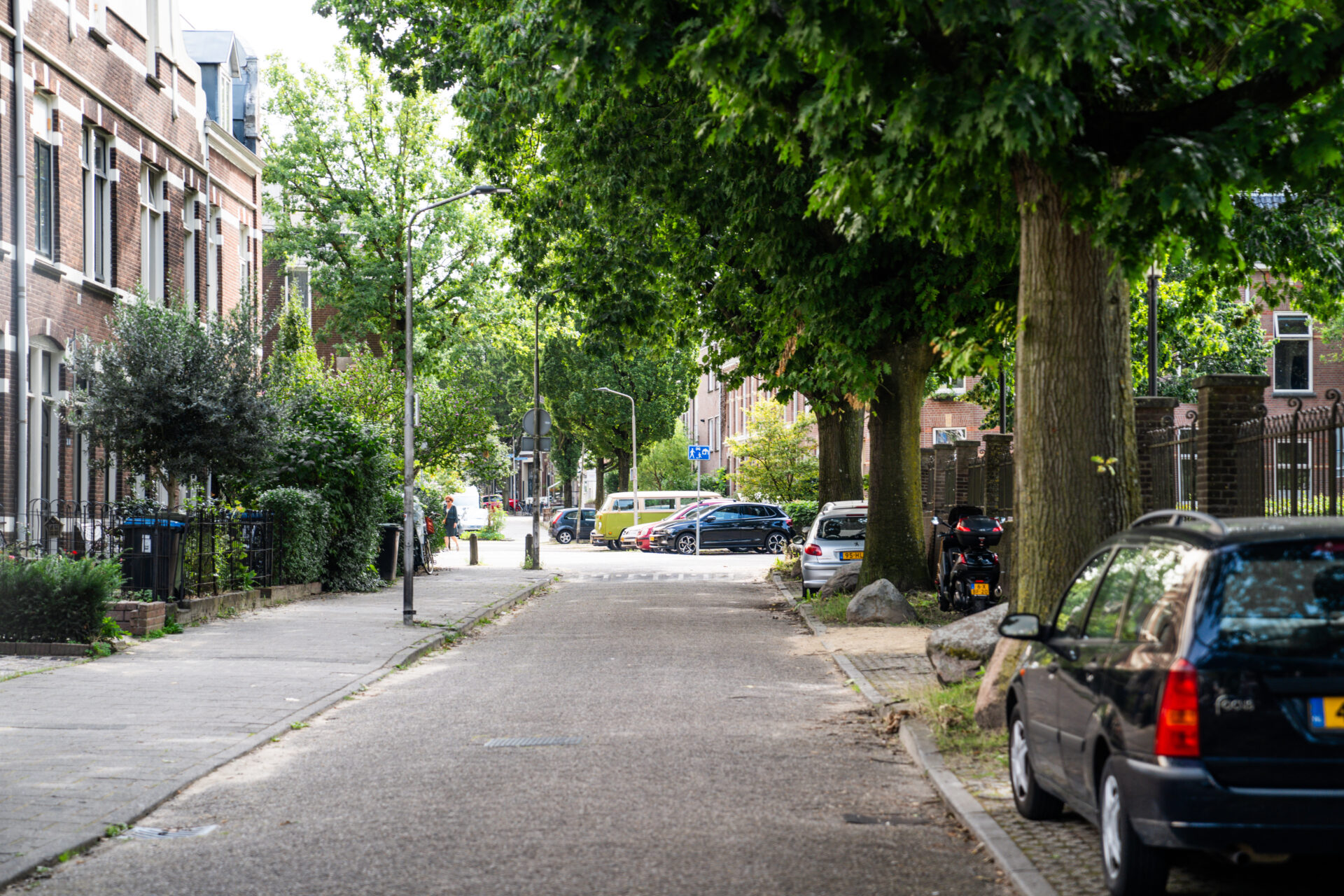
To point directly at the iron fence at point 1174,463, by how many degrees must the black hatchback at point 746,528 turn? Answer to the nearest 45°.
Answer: approximately 90° to its left

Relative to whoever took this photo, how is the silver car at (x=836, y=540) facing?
facing away from the viewer

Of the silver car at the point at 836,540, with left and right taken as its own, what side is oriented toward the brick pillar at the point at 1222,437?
back

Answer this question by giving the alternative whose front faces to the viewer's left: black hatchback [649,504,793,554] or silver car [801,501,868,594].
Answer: the black hatchback

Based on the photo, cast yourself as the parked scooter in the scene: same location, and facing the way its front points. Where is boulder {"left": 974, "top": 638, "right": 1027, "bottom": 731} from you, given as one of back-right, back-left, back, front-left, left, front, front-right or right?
back-left

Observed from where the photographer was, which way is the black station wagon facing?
facing away from the viewer and to the left of the viewer

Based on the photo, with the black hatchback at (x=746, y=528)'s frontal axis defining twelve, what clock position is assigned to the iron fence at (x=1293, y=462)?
The iron fence is roughly at 9 o'clock from the black hatchback.

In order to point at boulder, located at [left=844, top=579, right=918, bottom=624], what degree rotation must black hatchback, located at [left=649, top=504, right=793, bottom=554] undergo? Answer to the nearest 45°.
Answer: approximately 90° to its left

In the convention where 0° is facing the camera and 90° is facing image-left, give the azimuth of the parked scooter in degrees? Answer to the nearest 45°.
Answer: approximately 135°

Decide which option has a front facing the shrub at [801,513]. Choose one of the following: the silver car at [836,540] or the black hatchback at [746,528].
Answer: the silver car

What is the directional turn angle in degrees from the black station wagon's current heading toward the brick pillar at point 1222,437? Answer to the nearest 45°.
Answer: approximately 45° to its right

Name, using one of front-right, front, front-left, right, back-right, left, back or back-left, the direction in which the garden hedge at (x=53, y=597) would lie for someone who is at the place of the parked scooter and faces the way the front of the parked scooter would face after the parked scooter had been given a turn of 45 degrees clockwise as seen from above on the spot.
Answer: back-left

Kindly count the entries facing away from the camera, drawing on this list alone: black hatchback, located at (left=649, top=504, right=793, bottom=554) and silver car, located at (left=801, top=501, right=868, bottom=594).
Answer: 1
